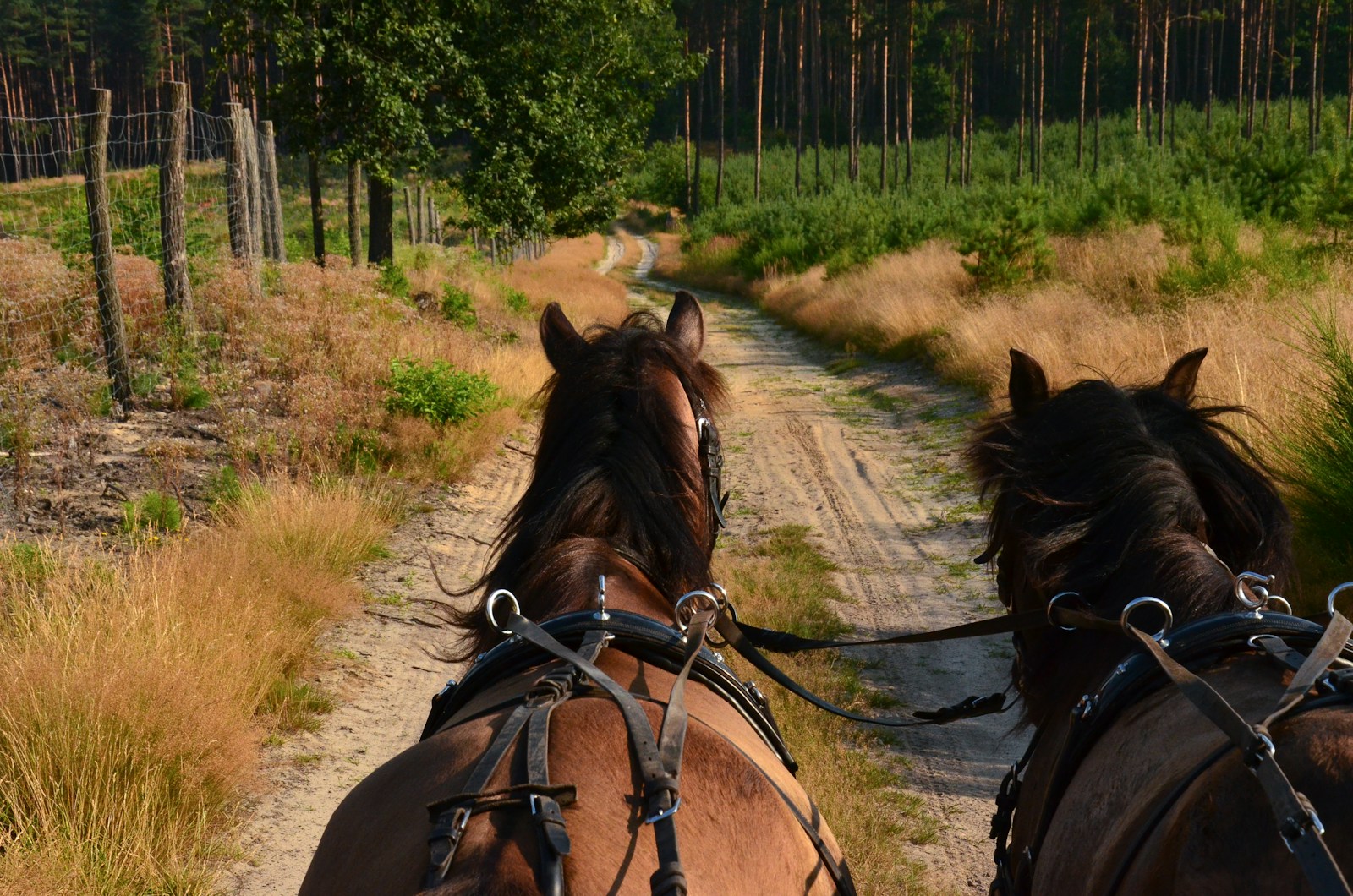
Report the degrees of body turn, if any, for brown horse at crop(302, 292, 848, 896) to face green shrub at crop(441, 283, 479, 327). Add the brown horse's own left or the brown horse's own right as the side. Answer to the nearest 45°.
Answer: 0° — it already faces it

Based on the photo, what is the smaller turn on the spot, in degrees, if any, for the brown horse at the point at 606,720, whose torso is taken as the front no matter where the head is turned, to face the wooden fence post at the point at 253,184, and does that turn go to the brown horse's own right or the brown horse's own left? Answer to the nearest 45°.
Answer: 0° — it already faces it

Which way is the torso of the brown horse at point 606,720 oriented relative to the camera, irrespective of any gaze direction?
away from the camera

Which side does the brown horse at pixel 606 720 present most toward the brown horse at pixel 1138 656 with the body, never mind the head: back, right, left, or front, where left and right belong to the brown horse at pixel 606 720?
right

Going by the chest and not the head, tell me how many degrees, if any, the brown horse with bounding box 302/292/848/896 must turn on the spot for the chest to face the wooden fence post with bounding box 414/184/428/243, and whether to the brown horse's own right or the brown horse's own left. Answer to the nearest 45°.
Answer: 0° — it already faces it

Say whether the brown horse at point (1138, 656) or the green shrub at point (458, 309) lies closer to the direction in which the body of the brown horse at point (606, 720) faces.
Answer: the green shrub

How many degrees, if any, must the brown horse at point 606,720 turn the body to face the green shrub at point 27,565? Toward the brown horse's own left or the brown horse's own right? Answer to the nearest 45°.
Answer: approximately 45° to the brown horse's own left
